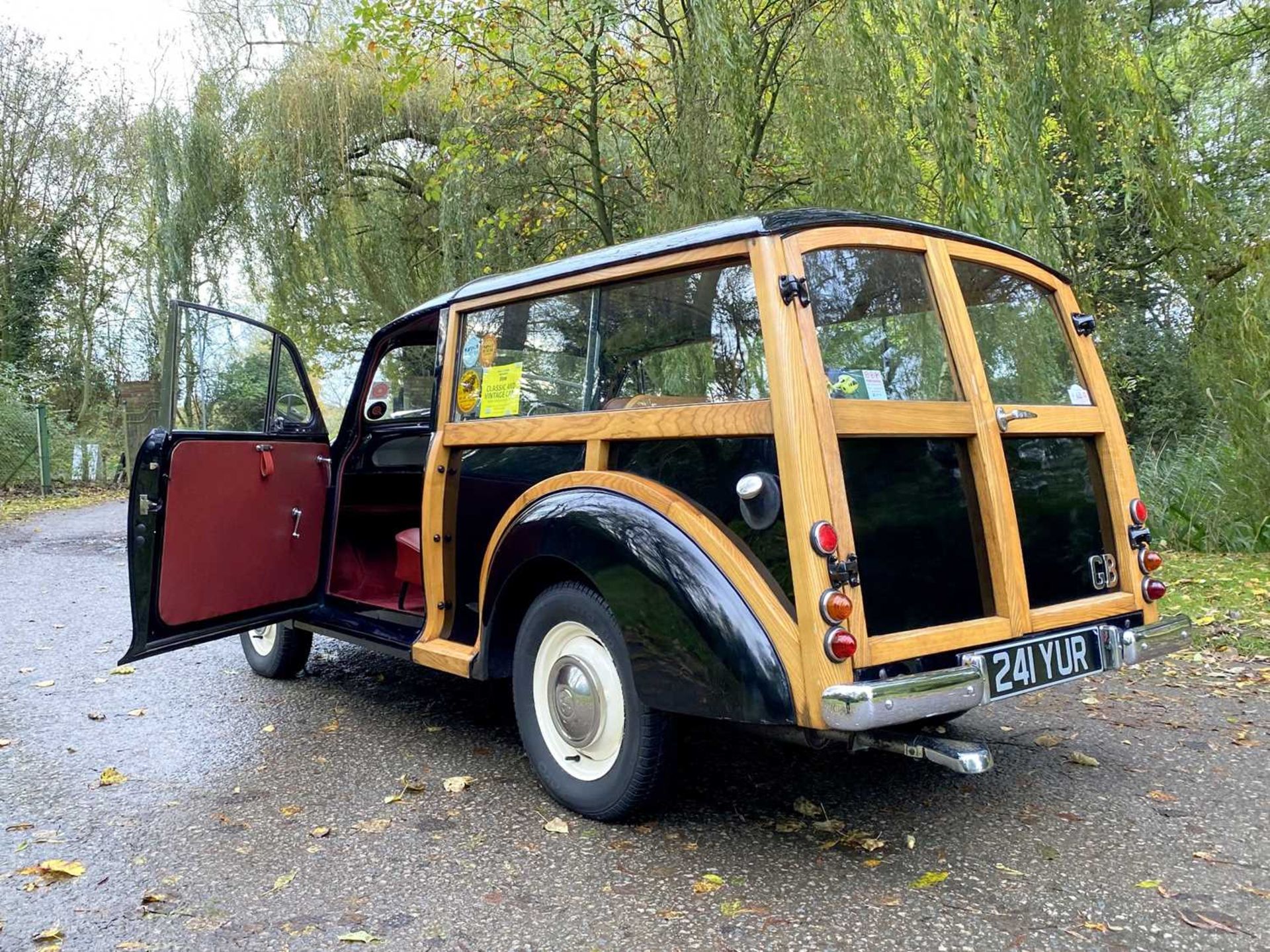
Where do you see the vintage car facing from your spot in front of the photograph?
facing away from the viewer and to the left of the viewer

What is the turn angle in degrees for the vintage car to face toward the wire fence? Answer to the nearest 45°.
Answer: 0° — it already faces it

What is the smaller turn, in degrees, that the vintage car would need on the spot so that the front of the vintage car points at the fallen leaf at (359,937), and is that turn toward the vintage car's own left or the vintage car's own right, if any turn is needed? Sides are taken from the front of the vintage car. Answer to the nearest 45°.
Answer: approximately 90° to the vintage car's own left

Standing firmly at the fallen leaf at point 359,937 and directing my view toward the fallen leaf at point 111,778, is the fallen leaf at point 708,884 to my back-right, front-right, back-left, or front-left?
back-right
